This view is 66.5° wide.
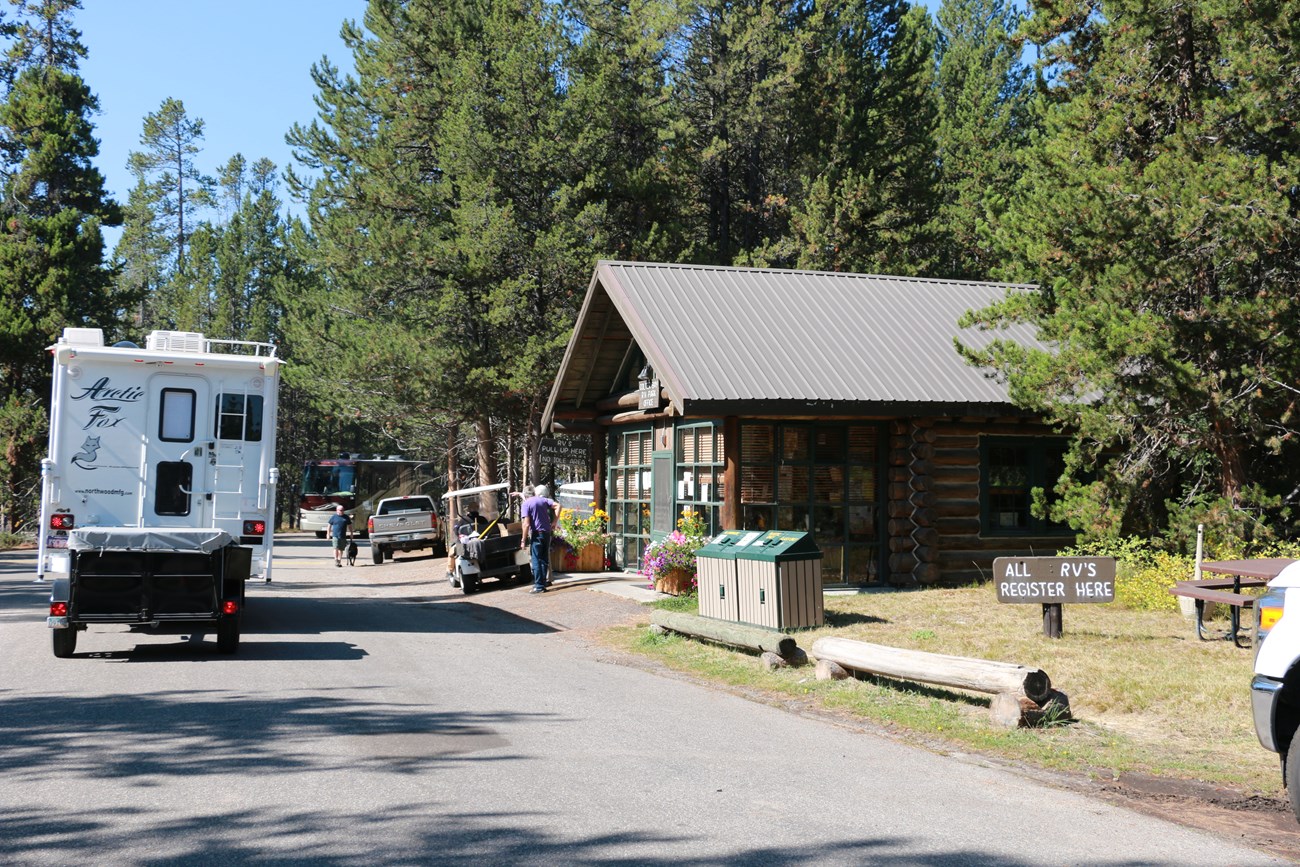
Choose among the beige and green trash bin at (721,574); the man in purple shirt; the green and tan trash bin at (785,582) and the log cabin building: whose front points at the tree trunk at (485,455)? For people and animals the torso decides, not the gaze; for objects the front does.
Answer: the man in purple shirt

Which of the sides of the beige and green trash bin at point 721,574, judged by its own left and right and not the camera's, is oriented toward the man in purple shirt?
right

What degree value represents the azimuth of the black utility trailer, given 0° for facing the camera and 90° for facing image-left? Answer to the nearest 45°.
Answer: approximately 180°

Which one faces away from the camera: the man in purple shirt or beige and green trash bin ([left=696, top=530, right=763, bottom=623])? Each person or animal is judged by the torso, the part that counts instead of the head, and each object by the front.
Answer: the man in purple shirt

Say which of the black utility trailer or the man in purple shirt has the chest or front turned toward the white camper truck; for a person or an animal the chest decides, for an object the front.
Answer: the black utility trailer

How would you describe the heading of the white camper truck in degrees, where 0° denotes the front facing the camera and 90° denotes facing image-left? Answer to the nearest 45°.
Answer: approximately 180°

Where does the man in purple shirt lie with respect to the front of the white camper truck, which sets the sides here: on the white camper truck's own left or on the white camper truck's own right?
on the white camper truck's own right

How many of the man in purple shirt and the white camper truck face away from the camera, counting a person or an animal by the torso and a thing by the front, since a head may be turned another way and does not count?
2

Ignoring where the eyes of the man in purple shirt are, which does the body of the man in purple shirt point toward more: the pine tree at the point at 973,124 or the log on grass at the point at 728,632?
the pine tree
